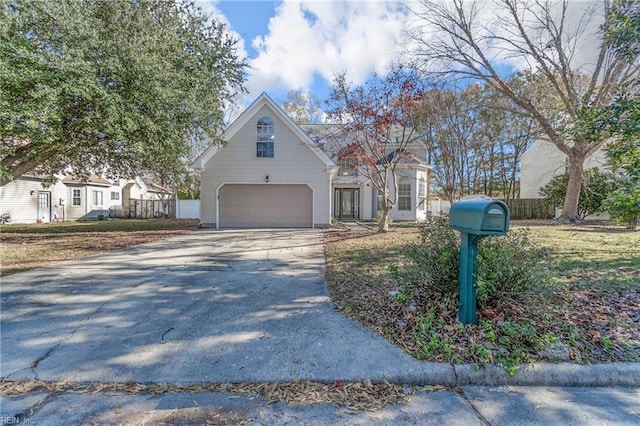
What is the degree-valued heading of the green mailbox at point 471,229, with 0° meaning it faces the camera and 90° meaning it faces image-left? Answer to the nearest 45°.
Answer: approximately 315°

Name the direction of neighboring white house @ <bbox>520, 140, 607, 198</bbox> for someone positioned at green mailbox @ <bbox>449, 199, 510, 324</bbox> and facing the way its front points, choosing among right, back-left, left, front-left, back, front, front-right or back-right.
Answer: back-left

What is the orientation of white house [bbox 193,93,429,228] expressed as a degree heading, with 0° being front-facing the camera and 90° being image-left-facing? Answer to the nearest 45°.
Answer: approximately 0°

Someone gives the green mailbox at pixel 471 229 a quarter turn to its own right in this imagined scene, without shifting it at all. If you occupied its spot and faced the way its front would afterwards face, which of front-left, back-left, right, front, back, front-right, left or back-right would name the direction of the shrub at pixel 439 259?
right

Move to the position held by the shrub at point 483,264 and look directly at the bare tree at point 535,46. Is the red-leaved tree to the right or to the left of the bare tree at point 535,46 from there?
left

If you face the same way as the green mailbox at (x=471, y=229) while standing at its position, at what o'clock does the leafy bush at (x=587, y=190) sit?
The leafy bush is roughly at 8 o'clock from the green mailbox.
